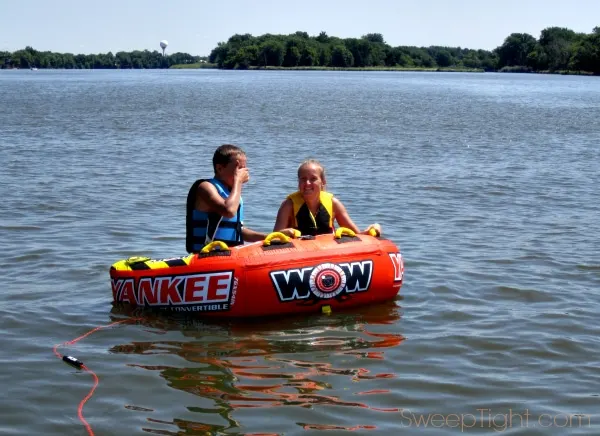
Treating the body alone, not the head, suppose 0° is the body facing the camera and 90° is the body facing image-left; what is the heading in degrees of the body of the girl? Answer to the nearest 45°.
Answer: approximately 0°

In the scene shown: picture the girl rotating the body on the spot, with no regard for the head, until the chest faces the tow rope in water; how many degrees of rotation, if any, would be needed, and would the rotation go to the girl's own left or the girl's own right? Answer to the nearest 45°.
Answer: approximately 45° to the girl's own right
